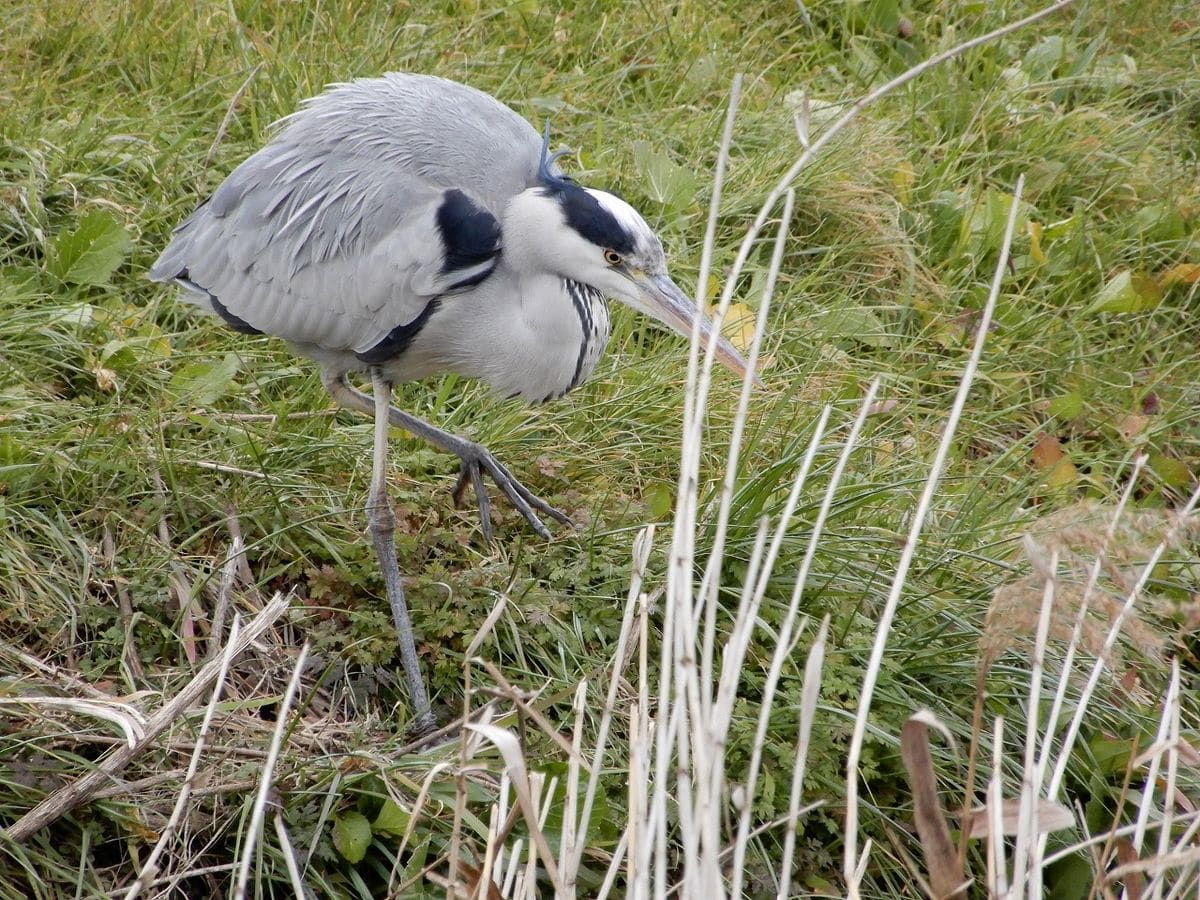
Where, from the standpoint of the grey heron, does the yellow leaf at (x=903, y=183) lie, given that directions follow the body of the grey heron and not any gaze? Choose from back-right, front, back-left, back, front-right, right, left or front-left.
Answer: front-left

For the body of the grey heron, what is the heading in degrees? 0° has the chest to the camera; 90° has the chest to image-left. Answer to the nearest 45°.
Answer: approximately 270°

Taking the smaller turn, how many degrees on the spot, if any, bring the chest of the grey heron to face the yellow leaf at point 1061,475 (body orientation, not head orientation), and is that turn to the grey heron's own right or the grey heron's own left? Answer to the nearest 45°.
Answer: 0° — it already faces it

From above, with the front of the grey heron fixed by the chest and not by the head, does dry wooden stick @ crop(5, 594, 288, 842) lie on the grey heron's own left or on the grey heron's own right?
on the grey heron's own right

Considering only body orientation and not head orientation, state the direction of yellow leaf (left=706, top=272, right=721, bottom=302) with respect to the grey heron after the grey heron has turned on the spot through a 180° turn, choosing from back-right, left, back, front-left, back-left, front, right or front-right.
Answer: back-right

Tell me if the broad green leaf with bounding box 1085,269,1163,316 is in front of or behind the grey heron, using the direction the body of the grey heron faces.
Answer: in front

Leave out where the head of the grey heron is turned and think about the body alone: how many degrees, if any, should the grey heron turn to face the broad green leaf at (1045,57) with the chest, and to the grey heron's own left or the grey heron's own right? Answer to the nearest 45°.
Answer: approximately 45° to the grey heron's own left

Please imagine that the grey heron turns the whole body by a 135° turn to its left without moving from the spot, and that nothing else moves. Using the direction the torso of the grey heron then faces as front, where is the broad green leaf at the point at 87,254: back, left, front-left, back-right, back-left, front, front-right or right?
front

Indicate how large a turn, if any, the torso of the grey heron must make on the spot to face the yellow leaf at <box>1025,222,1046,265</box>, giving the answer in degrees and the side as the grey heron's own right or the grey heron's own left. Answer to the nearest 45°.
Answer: approximately 45° to the grey heron's own left

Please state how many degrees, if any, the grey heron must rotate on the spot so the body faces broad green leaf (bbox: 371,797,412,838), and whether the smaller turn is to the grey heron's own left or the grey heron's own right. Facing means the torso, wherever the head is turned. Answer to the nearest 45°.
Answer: approximately 90° to the grey heron's own right

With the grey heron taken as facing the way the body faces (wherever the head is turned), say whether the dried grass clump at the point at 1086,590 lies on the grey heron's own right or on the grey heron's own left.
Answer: on the grey heron's own right

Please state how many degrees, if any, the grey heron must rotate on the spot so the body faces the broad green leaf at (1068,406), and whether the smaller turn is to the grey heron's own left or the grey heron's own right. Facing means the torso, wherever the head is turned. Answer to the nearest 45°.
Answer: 0° — it already faces it

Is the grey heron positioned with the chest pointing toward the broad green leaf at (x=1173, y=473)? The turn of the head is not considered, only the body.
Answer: yes
